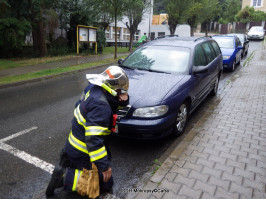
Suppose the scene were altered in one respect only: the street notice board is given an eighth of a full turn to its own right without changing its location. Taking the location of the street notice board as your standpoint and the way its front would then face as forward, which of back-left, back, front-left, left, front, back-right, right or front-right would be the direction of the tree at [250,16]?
back

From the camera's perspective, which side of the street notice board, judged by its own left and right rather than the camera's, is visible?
front

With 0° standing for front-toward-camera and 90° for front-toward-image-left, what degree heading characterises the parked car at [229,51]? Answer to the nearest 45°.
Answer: approximately 45°

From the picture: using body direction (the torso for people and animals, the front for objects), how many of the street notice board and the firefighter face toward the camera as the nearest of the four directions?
1

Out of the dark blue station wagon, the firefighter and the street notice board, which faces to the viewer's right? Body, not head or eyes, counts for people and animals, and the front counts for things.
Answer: the firefighter

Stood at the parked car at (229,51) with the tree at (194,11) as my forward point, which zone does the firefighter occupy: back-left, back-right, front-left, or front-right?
back-left

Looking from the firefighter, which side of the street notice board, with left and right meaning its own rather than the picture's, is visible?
front

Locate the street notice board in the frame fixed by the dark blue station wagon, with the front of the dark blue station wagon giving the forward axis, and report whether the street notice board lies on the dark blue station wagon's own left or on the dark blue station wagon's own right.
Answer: on the dark blue station wagon's own right

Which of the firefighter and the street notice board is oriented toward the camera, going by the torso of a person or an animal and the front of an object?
the street notice board

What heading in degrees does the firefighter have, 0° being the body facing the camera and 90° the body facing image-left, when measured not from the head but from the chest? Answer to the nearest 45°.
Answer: approximately 270°

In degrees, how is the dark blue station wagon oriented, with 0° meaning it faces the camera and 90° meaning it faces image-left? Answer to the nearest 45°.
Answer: approximately 45°

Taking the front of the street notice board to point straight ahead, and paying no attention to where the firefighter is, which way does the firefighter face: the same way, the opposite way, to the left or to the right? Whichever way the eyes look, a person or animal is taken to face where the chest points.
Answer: to the left
